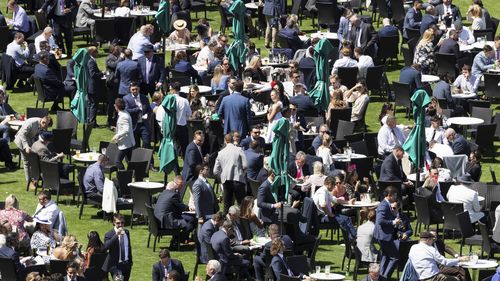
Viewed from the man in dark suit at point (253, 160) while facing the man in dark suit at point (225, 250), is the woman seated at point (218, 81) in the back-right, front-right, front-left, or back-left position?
back-right

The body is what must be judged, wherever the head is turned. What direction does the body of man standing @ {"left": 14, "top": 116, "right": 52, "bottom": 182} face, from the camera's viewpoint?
to the viewer's right

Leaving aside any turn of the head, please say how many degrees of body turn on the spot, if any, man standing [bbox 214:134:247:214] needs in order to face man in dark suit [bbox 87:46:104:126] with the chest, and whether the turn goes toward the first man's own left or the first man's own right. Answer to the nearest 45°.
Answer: approximately 45° to the first man's own left

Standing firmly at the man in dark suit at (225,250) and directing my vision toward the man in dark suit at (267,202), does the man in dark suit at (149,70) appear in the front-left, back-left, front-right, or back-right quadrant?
front-left

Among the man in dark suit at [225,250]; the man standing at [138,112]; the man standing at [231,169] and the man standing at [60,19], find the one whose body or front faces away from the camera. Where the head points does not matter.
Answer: the man standing at [231,169]

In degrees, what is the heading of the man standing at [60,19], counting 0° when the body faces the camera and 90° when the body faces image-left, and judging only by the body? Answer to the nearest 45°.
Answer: approximately 0°

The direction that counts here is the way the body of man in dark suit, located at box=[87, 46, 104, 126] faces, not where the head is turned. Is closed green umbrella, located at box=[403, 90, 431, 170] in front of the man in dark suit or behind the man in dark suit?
in front
